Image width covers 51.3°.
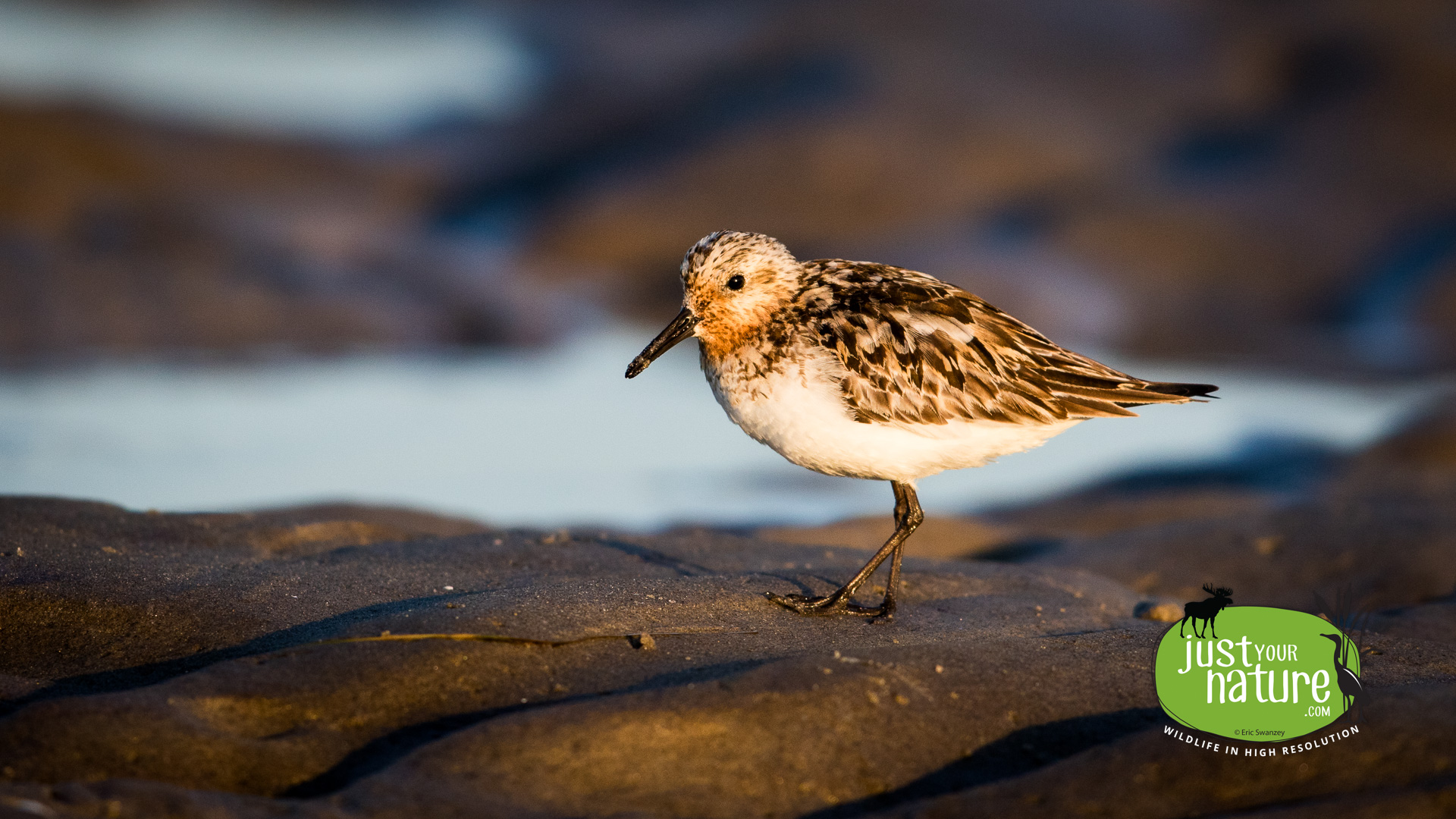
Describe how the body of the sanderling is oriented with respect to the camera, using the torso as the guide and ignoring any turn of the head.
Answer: to the viewer's left
